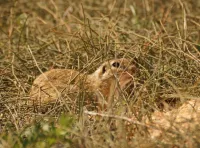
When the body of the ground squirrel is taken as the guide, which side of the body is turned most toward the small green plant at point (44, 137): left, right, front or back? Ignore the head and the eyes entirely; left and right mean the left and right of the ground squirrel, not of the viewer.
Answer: right

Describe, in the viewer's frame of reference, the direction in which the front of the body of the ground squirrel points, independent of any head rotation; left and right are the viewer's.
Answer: facing to the right of the viewer
